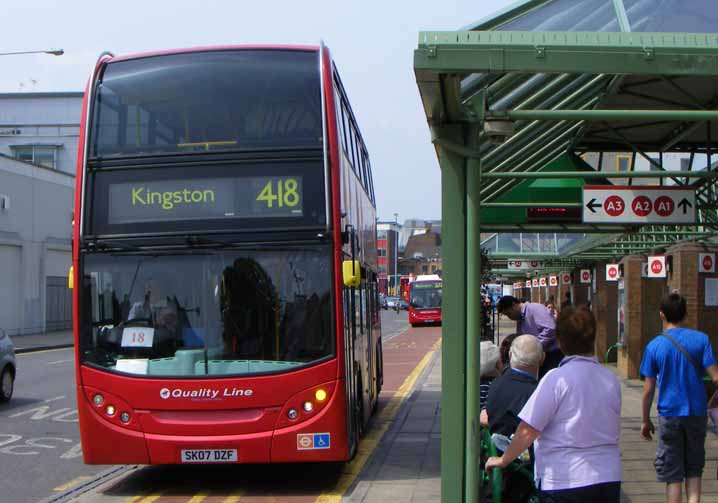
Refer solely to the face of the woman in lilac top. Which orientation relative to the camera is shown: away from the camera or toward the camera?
away from the camera

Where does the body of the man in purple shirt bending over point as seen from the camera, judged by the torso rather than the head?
to the viewer's left

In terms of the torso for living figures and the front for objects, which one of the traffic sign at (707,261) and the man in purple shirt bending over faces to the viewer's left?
the man in purple shirt bending over

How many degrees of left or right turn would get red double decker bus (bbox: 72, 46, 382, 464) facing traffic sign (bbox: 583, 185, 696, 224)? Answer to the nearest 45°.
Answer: approximately 90° to its left

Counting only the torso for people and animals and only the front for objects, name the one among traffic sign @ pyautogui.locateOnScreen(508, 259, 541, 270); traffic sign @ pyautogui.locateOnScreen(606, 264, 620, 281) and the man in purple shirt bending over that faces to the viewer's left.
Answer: the man in purple shirt bending over

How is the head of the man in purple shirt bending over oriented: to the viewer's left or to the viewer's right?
to the viewer's left

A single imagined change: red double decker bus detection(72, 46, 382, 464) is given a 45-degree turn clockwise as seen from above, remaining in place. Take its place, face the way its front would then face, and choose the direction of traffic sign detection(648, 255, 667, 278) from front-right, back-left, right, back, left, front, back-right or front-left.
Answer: back

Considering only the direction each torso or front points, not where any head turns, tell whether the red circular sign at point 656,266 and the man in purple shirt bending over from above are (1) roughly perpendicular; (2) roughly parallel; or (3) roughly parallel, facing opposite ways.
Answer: roughly perpendicular
